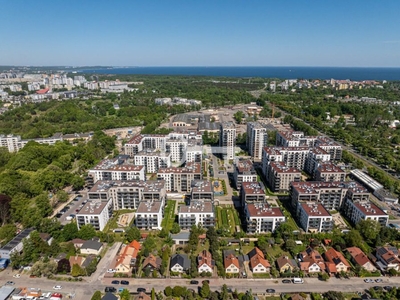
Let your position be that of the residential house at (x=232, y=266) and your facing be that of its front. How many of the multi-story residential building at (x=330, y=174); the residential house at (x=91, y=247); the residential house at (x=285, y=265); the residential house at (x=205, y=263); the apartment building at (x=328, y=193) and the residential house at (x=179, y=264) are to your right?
3

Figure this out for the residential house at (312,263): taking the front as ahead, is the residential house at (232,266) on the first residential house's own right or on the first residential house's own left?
on the first residential house's own right

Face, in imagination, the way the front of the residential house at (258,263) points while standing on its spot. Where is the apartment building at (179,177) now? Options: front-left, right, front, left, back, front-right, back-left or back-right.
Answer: back-right

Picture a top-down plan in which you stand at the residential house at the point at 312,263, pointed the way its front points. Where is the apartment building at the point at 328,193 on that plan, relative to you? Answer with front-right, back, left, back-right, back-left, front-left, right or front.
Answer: back

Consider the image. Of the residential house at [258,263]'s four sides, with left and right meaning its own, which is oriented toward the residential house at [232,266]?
right

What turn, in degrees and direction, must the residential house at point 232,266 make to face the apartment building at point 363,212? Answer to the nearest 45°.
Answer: approximately 135° to its left

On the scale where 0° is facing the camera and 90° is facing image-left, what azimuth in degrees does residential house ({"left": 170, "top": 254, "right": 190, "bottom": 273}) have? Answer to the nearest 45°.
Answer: approximately 0°

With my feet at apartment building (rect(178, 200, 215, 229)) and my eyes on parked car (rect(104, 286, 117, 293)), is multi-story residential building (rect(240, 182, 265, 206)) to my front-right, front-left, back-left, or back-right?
back-left

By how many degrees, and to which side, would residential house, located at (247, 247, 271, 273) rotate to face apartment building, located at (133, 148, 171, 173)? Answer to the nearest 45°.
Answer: approximately 135° to its right

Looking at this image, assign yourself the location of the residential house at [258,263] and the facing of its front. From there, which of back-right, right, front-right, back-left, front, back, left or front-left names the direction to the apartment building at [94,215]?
right

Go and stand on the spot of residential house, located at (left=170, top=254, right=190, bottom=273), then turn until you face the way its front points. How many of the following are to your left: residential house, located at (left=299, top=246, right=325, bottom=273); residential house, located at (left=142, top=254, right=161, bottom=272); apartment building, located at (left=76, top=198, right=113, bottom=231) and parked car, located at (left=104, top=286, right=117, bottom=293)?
1

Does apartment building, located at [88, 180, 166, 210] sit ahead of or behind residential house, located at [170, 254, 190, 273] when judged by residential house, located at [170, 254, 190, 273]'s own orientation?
behind

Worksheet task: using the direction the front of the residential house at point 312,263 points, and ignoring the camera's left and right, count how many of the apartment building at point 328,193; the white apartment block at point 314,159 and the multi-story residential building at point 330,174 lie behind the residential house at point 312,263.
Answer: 3
